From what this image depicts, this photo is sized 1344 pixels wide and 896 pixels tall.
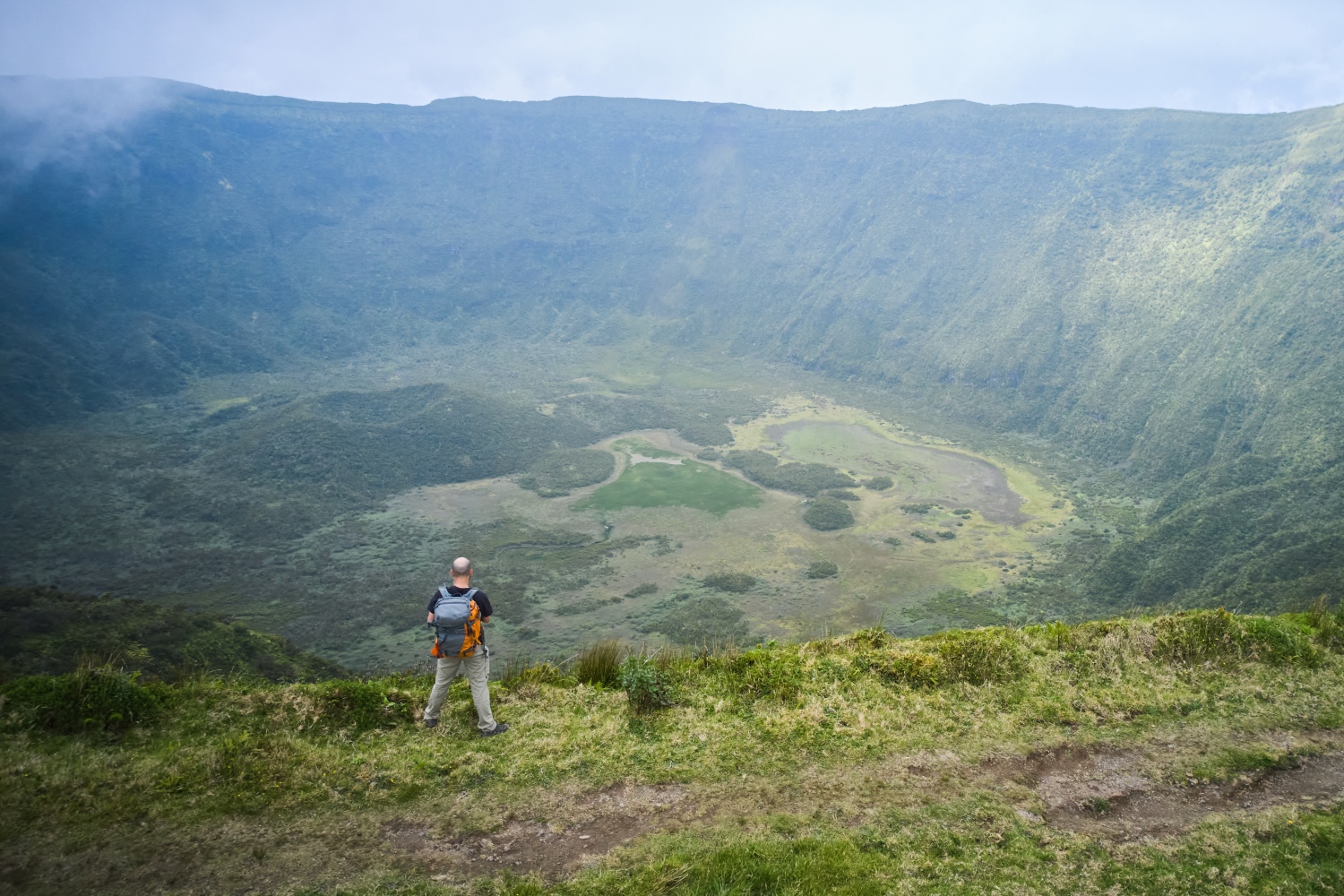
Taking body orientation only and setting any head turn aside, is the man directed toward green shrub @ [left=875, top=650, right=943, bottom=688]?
no

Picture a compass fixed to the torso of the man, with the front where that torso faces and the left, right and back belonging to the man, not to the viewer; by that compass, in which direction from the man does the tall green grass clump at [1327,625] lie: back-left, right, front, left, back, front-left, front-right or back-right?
right

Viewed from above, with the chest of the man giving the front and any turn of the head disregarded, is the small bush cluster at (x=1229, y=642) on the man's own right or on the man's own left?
on the man's own right

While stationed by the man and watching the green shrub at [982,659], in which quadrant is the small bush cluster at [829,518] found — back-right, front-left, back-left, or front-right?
front-left

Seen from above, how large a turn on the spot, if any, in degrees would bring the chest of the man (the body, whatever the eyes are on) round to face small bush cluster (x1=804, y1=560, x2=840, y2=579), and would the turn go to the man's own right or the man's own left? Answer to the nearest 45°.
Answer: approximately 45° to the man's own right

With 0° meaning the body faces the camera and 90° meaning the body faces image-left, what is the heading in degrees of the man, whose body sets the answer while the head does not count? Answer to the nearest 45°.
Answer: approximately 180°

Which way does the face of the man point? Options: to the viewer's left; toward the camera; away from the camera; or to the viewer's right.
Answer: away from the camera

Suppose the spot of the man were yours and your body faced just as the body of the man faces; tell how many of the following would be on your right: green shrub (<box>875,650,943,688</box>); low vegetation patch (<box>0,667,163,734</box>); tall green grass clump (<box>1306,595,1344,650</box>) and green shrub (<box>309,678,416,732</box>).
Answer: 2

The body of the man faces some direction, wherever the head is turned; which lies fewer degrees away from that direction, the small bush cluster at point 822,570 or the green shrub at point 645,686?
the small bush cluster

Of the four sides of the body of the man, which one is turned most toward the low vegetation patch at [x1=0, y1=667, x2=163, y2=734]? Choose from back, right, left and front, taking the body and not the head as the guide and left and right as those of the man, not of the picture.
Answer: left

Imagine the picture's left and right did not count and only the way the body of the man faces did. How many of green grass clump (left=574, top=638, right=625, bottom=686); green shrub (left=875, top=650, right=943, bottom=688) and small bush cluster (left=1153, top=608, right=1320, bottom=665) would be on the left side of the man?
0

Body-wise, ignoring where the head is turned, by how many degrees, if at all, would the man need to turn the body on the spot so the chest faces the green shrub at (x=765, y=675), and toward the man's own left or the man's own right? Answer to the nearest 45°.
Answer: approximately 90° to the man's own right

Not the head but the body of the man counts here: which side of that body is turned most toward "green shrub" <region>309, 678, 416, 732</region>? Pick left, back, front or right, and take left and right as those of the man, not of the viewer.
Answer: left

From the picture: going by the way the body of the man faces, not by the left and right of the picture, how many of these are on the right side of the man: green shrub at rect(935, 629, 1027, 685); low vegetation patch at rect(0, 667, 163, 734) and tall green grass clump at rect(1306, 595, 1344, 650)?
2

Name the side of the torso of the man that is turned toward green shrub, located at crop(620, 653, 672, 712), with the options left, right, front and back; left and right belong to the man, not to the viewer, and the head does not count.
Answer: right
